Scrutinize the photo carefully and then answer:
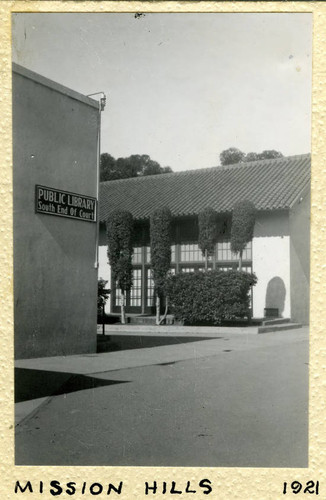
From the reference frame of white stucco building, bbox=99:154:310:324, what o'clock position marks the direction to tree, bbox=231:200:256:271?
The tree is roughly at 11 o'clock from the white stucco building.

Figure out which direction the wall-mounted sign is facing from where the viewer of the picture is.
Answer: facing the viewer and to the right of the viewer

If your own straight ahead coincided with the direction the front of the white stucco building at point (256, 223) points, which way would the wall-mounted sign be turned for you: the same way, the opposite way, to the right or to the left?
to the left

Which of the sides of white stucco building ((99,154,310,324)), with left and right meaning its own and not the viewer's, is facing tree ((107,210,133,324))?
front

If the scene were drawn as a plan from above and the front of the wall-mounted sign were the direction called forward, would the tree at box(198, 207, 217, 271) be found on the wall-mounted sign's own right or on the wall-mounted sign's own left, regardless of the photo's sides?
on the wall-mounted sign's own left

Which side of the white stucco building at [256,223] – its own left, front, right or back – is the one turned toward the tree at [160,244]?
front

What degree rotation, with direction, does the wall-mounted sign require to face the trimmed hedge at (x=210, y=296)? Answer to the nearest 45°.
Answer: approximately 90° to its left

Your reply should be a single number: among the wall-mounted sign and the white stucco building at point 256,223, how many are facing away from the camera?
0

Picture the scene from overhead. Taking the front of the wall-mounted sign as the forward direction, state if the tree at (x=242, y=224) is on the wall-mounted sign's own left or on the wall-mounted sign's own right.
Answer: on the wall-mounted sign's own left
